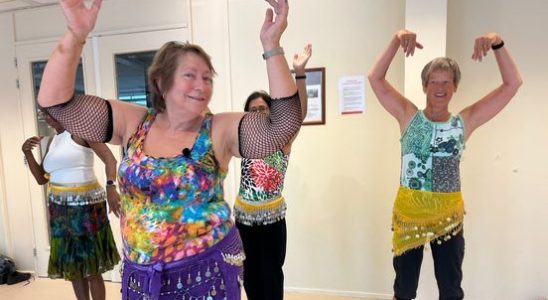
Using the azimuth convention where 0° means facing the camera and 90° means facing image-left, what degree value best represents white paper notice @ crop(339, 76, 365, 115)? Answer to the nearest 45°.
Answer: approximately 0°
